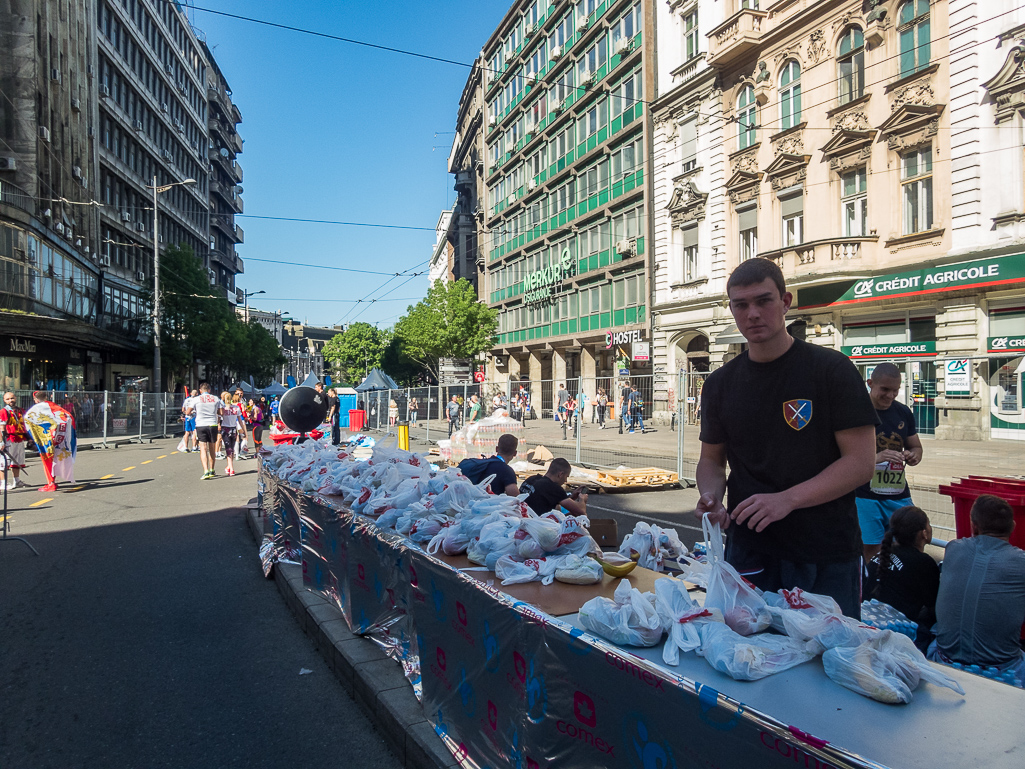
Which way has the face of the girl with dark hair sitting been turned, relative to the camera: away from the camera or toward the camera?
away from the camera

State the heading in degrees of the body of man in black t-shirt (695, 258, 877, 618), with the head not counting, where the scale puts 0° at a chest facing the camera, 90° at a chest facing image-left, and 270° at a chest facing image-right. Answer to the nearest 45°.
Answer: approximately 45°

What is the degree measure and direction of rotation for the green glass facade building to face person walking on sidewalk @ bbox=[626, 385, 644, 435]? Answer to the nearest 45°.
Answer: approximately 45° to its left

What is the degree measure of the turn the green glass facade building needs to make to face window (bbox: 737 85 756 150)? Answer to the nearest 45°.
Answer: approximately 90° to its left

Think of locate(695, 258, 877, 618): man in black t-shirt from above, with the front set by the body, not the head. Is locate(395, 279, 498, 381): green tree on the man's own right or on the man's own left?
on the man's own right

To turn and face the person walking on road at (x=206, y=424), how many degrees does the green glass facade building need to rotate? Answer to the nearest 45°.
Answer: approximately 45° to its left

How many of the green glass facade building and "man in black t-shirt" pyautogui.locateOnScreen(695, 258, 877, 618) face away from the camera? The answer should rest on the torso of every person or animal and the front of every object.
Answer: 0

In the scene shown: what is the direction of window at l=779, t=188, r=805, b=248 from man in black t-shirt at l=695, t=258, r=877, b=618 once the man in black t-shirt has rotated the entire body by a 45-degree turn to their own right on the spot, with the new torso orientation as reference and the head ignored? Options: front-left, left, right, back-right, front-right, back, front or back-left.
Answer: right

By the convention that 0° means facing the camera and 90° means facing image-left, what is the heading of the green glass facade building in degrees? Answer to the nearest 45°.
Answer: approximately 45°

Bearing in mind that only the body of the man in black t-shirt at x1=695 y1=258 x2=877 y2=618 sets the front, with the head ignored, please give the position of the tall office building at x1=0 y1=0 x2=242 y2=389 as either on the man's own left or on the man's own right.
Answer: on the man's own right
